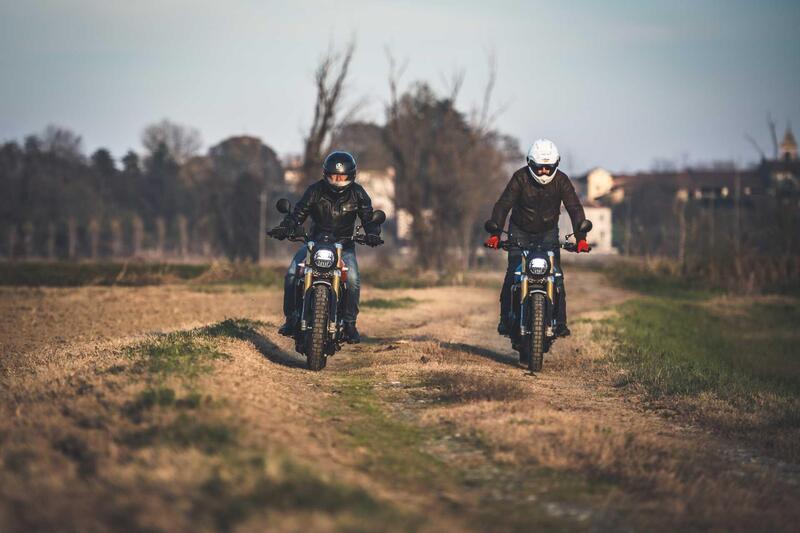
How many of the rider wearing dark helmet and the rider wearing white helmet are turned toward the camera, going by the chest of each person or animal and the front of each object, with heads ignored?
2

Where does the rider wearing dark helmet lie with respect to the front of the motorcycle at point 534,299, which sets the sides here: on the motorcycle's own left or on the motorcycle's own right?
on the motorcycle's own right

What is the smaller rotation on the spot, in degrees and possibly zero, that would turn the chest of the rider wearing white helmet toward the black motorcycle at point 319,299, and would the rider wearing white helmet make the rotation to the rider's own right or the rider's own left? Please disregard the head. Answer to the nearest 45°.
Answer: approximately 45° to the rider's own right

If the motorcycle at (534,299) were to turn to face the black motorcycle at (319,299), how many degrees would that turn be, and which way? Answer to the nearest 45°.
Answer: approximately 45° to its right

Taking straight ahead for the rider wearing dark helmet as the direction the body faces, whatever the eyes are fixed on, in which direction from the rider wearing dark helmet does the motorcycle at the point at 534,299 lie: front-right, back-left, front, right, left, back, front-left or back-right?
left

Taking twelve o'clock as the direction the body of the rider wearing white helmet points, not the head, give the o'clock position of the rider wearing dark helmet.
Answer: The rider wearing dark helmet is roughly at 2 o'clock from the rider wearing white helmet.

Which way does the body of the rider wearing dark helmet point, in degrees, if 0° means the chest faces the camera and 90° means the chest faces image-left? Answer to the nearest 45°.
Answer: approximately 0°
